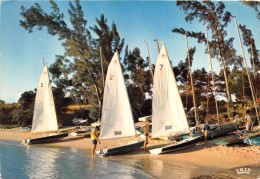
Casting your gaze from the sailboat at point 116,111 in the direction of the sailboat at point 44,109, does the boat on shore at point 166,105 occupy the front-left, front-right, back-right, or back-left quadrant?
back-right

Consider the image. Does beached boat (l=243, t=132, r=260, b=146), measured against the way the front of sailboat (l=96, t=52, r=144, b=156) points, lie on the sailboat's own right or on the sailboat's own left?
on the sailboat's own right

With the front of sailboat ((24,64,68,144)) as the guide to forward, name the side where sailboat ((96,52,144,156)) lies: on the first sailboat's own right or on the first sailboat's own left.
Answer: on the first sailboat's own right

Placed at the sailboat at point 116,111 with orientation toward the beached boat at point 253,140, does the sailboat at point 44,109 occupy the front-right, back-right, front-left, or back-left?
back-left
